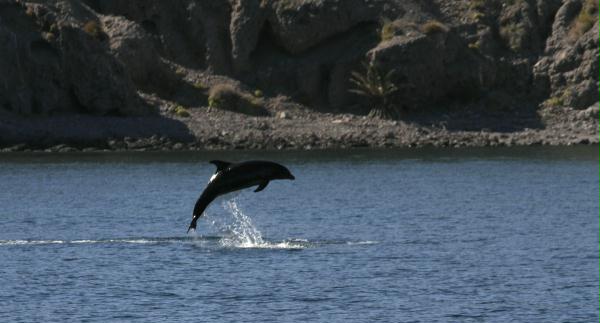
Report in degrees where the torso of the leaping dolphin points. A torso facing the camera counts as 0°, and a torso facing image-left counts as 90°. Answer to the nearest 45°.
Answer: approximately 270°
